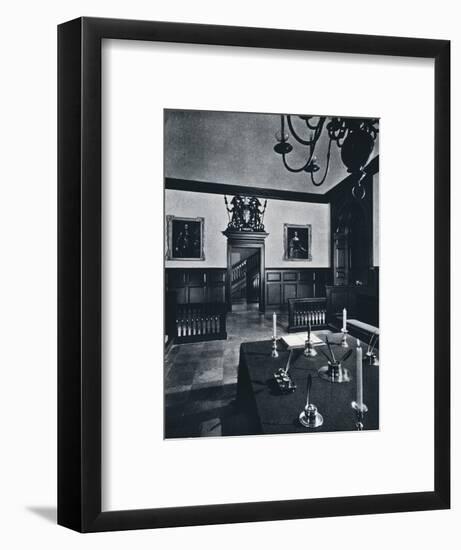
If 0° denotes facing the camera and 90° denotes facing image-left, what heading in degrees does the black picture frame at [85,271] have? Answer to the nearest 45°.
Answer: approximately 315°
